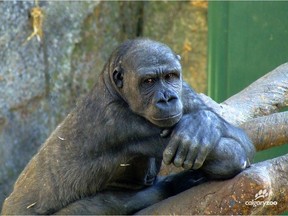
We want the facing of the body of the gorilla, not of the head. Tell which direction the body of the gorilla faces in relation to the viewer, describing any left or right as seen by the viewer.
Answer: facing the viewer and to the right of the viewer

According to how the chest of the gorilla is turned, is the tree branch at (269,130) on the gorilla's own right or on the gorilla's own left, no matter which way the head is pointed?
on the gorilla's own left
